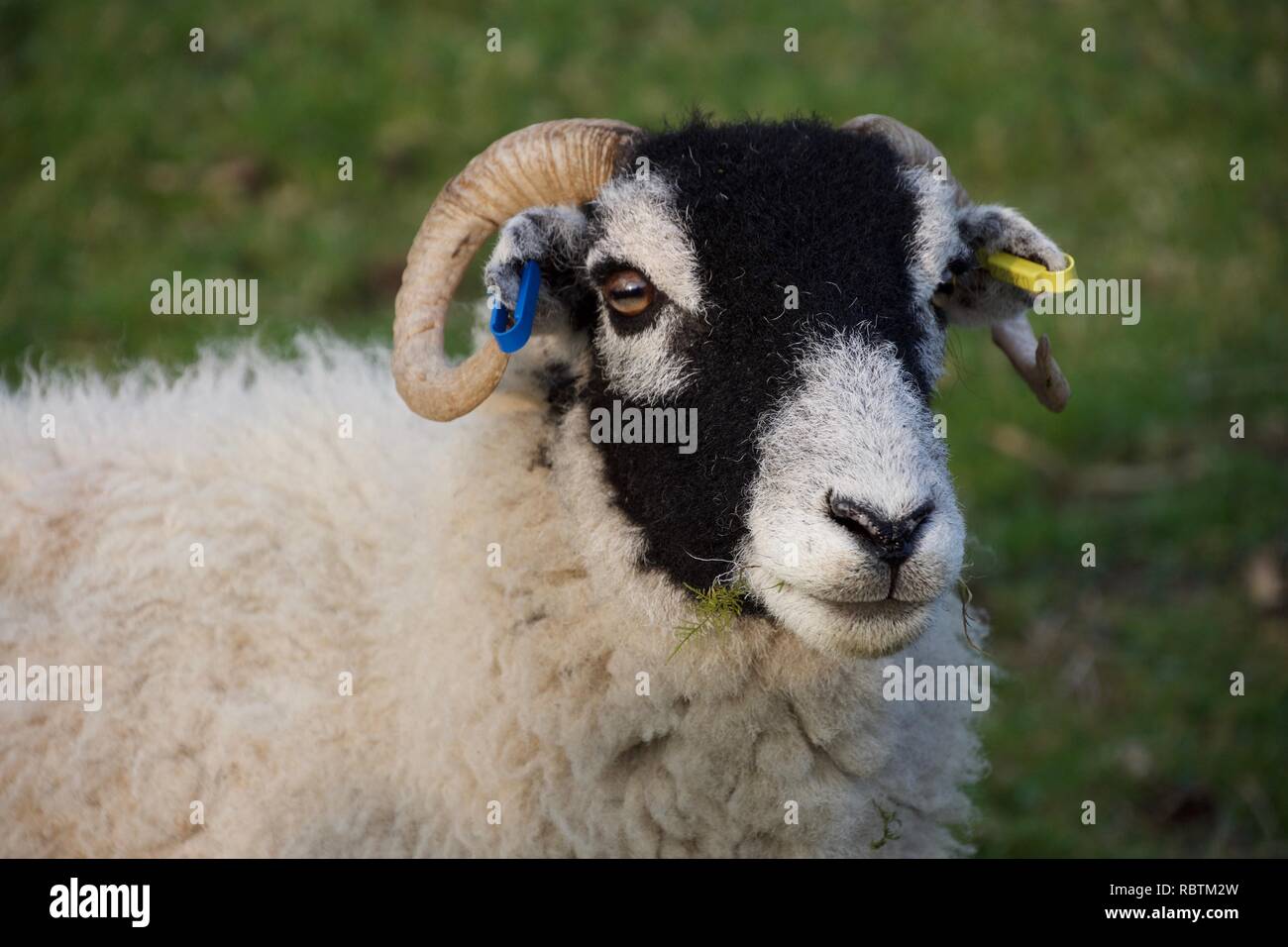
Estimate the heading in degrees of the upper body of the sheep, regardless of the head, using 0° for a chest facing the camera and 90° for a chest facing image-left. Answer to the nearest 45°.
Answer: approximately 315°
